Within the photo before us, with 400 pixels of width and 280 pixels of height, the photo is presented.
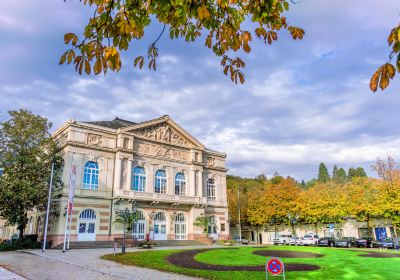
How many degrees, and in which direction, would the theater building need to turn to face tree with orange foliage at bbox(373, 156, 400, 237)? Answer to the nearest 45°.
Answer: approximately 45° to its left

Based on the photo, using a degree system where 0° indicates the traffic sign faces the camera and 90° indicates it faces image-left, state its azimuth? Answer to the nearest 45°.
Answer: approximately 0°

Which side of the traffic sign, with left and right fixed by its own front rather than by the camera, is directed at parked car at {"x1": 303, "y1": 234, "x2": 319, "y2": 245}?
back

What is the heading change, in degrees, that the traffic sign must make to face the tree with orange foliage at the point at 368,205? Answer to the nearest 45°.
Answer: approximately 180°

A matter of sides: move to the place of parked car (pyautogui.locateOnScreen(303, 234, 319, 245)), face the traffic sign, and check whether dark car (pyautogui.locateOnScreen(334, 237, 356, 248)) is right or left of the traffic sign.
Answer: left

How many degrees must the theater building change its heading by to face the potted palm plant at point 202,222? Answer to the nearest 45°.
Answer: approximately 45° to its left

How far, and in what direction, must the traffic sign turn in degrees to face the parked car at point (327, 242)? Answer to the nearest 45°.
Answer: approximately 180°
